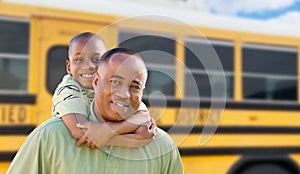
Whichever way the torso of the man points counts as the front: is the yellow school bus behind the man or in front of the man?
behind

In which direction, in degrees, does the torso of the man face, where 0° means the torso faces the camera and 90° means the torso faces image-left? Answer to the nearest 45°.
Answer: approximately 0°
